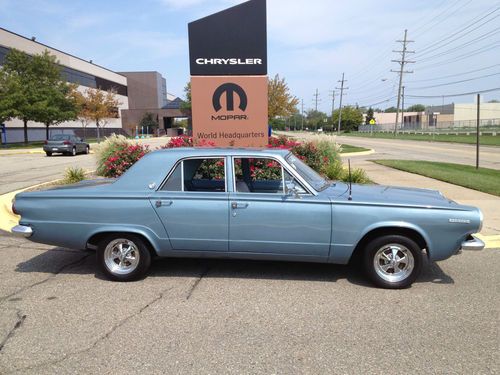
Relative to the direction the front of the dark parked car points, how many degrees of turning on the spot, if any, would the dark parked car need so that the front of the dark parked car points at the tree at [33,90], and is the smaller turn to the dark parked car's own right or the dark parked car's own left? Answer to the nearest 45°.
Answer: approximately 45° to the dark parked car's own left

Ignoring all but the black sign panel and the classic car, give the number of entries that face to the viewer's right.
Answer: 1

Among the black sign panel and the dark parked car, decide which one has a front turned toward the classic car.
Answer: the black sign panel

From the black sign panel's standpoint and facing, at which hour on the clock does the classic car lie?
The classic car is roughly at 12 o'clock from the black sign panel.

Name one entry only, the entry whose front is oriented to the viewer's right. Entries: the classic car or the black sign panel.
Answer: the classic car

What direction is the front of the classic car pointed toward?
to the viewer's right

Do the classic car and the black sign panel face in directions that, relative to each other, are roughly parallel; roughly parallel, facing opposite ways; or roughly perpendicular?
roughly perpendicular

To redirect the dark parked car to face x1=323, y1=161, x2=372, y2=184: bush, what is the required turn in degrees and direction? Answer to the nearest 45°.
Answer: approximately 135° to its right
